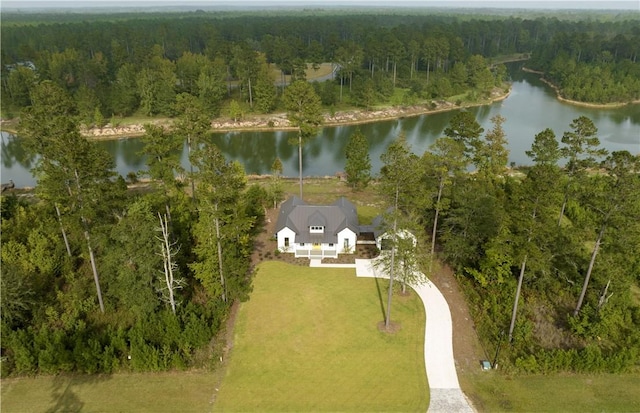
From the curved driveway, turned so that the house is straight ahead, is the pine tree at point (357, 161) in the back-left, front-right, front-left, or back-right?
front-right

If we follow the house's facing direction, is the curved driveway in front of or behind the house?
in front

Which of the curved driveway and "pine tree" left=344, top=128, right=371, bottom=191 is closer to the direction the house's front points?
the curved driveway

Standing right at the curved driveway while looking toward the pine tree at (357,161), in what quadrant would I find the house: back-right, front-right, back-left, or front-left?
front-left

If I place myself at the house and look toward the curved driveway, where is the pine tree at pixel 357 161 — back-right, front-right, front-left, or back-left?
back-left

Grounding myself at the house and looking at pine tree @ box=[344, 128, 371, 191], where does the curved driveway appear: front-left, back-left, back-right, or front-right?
back-right

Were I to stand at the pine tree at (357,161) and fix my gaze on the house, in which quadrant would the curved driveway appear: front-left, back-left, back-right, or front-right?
front-left

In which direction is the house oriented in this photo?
toward the camera

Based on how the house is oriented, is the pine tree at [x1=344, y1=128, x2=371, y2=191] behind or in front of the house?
behind
